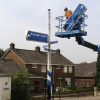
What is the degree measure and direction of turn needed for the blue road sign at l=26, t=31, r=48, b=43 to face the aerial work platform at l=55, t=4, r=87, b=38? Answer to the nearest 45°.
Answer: approximately 135° to its left

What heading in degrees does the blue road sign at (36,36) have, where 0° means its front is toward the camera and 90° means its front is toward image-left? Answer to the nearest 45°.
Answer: approximately 0°
